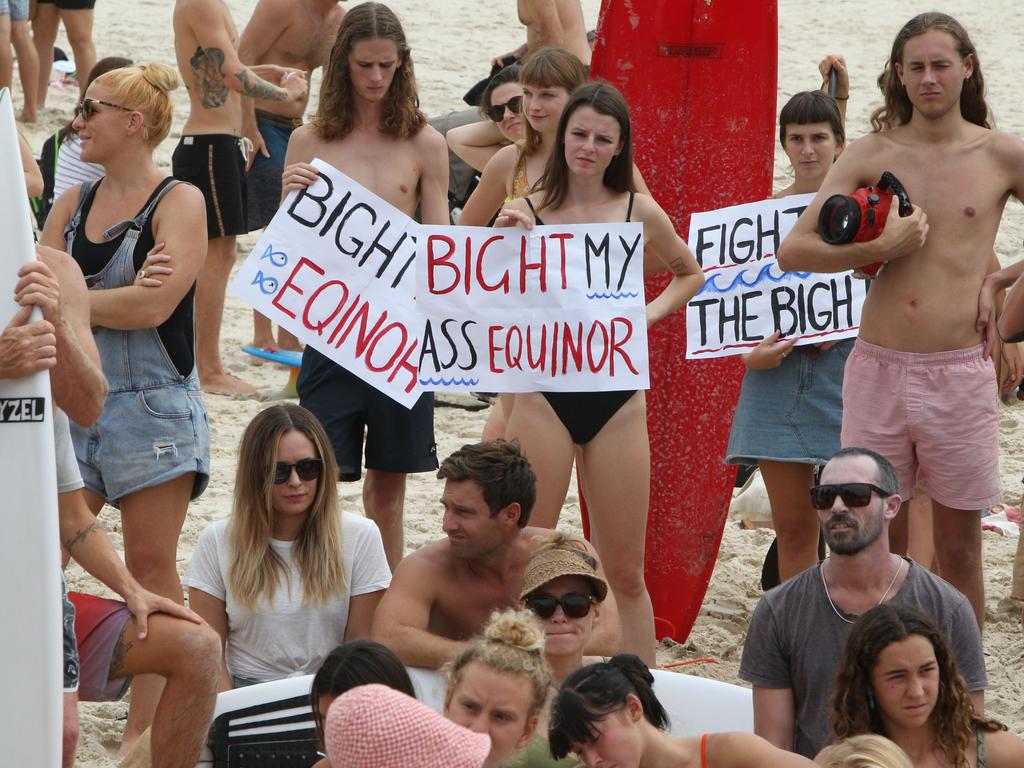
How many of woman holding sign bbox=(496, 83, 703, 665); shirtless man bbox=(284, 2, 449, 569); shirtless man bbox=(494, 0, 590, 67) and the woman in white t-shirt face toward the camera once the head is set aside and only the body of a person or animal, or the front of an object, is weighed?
3

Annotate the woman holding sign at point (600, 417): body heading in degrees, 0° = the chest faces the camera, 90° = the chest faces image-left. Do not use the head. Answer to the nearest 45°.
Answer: approximately 0°

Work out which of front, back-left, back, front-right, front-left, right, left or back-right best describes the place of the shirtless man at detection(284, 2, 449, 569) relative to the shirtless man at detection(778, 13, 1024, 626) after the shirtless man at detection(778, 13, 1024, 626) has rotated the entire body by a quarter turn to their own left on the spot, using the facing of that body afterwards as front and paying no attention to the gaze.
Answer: back

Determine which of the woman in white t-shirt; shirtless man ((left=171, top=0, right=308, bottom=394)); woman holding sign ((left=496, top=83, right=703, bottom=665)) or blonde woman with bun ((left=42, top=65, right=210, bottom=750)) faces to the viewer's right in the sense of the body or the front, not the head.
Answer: the shirtless man

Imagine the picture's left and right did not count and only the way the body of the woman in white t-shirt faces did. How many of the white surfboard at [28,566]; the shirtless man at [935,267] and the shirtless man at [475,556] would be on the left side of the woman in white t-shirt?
2

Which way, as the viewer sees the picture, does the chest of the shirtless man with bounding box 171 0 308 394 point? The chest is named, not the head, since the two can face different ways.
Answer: to the viewer's right

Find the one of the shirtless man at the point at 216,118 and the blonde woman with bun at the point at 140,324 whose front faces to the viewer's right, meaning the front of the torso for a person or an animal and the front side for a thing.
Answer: the shirtless man

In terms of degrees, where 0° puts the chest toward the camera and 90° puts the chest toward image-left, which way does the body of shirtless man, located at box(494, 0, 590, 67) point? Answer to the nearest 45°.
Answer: approximately 180°
